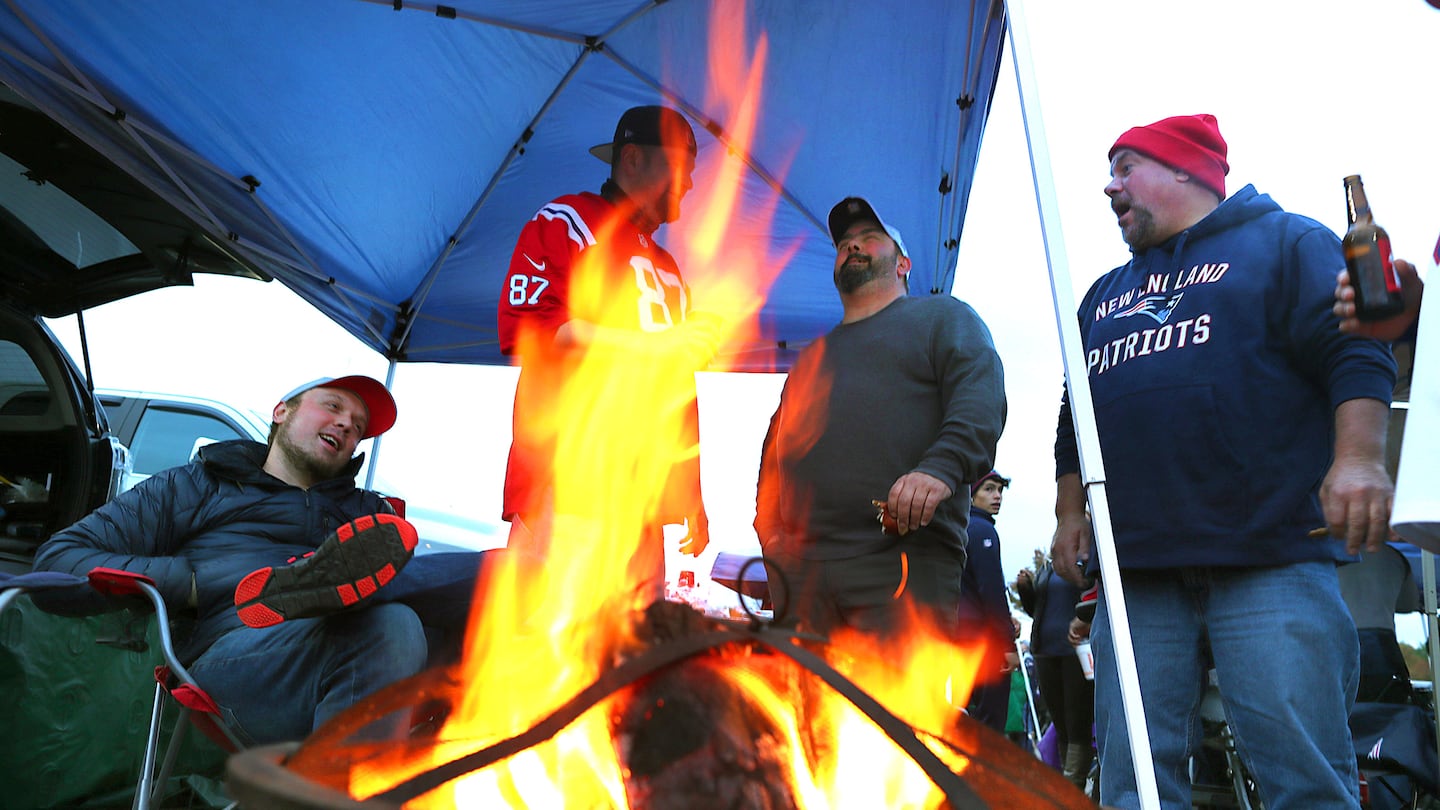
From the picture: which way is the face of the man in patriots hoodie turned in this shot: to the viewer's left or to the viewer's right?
to the viewer's left

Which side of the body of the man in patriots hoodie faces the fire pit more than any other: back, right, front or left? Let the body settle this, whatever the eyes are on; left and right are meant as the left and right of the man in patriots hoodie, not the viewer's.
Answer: front

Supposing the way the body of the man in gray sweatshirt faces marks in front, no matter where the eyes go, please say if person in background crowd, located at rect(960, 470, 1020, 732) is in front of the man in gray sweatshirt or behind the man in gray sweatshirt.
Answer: behind

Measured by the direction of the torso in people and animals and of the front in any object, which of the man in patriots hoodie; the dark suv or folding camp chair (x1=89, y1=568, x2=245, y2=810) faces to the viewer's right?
the folding camp chair

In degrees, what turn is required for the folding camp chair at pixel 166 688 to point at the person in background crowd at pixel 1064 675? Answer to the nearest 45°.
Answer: approximately 90° to its left

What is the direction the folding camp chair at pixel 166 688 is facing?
to the viewer's right

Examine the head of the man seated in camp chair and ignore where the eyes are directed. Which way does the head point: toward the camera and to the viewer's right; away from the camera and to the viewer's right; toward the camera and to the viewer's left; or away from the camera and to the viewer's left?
toward the camera and to the viewer's right

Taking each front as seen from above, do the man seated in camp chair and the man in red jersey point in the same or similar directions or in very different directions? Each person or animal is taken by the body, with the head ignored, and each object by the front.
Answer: same or similar directions

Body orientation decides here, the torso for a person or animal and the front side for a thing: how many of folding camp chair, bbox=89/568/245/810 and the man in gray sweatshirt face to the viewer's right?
1

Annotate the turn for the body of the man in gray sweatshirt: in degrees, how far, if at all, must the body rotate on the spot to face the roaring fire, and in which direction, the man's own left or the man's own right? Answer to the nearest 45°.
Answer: approximately 45° to the man's own left

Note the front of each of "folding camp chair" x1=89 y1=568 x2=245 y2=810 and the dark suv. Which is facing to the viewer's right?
the folding camp chair
